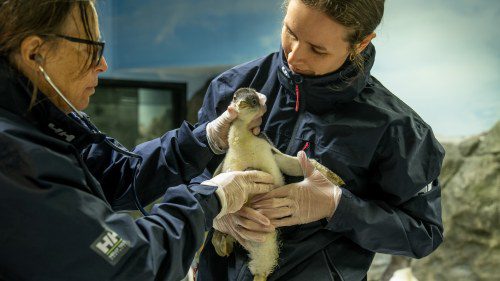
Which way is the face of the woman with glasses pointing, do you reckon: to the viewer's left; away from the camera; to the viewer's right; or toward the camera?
to the viewer's right

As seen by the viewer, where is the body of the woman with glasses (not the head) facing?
to the viewer's right

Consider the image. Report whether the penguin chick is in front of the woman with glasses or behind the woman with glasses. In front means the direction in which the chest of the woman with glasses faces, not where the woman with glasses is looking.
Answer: in front
